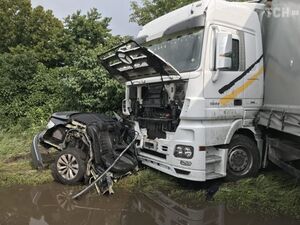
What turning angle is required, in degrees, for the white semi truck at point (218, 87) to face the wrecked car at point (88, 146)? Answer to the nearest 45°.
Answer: approximately 45° to its right

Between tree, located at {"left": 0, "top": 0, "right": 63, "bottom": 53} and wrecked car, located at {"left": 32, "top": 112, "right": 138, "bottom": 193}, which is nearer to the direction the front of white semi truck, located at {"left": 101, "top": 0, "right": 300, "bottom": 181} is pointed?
the wrecked car

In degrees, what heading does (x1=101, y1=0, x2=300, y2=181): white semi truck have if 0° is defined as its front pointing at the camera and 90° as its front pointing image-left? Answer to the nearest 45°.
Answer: approximately 45°

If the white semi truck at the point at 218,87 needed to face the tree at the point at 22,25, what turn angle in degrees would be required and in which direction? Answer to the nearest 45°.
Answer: approximately 90° to its right
